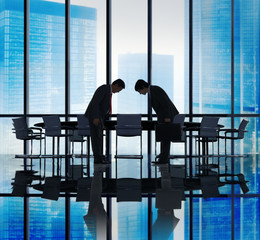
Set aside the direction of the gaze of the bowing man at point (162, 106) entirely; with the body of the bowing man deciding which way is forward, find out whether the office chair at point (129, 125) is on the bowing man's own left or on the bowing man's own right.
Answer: on the bowing man's own right

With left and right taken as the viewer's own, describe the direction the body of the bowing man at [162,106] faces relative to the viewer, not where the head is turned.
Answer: facing to the left of the viewer

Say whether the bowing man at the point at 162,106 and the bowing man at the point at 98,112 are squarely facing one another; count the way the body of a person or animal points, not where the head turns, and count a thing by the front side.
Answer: yes

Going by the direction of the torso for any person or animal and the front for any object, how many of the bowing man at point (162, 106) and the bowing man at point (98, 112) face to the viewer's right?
1

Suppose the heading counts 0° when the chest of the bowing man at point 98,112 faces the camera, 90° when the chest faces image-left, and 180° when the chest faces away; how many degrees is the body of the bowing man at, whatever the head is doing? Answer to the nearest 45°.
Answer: approximately 270°

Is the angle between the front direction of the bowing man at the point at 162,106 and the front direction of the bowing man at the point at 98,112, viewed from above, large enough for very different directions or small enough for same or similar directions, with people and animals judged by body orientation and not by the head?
very different directions
